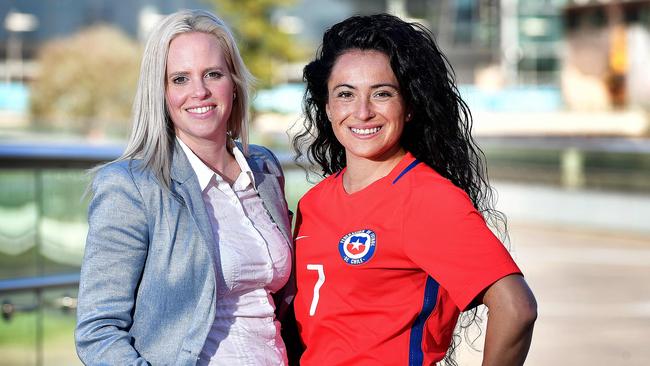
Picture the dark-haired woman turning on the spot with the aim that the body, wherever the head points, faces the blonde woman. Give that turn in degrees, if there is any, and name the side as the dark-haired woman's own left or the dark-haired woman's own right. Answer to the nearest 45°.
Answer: approximately 45° to the dark-haired woman's own right

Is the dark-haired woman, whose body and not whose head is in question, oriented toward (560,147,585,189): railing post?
no

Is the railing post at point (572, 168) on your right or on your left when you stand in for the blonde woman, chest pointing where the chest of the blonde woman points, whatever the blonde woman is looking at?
on your left

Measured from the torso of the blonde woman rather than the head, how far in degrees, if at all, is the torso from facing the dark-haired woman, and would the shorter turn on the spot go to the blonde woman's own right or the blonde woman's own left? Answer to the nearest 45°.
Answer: approximately 45° to the blonde woman's own left

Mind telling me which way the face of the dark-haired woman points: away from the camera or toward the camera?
toward the camera

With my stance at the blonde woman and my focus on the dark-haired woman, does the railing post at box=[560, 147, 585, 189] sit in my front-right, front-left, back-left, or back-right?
front-left

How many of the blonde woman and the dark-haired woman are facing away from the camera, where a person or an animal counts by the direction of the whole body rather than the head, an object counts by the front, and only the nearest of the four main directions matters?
0

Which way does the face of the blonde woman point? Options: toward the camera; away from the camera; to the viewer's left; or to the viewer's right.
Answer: toward the camera

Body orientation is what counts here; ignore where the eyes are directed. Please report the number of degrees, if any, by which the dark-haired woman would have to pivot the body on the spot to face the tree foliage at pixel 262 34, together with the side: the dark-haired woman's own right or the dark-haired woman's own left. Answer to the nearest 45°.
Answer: approximately 135° to the dark-haired woman's own right

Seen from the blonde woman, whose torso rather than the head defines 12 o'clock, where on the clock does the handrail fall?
The handrail is roughly at 7 o'clock from the blonde woman.

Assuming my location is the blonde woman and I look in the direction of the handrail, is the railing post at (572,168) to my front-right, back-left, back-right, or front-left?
front-right

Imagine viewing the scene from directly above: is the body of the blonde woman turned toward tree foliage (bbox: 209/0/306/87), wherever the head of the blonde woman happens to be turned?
no

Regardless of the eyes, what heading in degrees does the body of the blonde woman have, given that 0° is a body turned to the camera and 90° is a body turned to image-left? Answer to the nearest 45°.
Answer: approximately 315°

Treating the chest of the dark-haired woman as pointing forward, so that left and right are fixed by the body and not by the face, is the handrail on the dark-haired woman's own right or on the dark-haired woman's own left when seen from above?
on the dark-haired woman's own right
